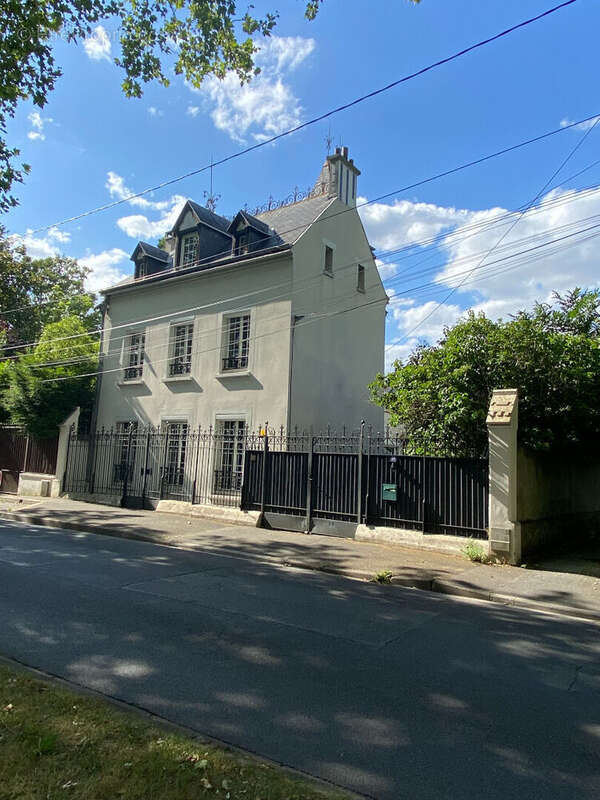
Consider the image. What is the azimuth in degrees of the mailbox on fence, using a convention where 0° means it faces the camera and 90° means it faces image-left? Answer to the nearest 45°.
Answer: approximately 0°

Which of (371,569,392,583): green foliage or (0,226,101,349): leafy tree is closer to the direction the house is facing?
the green foliage

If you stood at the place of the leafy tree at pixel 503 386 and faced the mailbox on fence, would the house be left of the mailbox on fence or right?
right

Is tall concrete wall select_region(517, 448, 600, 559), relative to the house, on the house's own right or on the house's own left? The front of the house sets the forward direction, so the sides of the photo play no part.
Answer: on the house's own left

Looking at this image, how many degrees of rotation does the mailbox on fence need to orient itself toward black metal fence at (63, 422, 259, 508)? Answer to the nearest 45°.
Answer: approximately 135° to its right

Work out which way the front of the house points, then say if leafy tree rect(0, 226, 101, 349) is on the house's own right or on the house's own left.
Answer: on the house's own right

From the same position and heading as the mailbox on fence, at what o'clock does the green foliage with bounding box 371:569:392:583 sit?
The green foliage is roughly at 12 o'clock from the mailbox on fence.

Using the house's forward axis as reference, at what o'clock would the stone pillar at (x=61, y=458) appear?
The stone pillar is roughly at 2 o'clock from the house.

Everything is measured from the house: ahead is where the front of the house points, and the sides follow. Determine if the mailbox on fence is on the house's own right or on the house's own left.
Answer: on the house's own left
